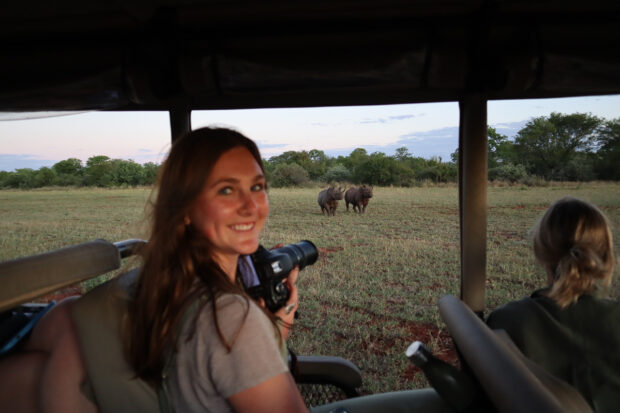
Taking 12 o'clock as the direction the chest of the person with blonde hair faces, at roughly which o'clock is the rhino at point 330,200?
The rhino is roughly at 11 o'clock from the person with blonde hair.

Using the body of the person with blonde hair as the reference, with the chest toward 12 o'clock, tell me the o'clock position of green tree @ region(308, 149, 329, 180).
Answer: The green tree is roughly at 11 o'clock from the person with blonde hair.

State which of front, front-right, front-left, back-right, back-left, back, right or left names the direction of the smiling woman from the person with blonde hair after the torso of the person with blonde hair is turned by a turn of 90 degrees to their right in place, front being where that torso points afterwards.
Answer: back-right

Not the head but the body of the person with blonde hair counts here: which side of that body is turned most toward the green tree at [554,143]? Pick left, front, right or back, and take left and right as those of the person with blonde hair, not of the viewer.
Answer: front

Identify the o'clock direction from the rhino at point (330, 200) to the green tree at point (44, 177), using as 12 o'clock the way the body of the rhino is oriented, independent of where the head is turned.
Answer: The green tree is roughly at 5 o'clock from the rhino.

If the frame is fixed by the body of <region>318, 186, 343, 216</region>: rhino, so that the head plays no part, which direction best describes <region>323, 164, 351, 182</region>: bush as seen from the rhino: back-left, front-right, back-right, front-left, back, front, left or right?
back-left

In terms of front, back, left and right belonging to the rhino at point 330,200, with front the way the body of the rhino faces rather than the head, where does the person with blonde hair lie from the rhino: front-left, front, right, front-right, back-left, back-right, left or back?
front-right

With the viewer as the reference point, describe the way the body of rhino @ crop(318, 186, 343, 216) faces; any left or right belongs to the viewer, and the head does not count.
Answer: facing the viewer and to the right of the viewer

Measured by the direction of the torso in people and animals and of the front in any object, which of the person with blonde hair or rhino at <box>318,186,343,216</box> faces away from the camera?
the person with blonde hair

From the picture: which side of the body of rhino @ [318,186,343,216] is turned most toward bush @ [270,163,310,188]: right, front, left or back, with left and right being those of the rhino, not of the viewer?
back

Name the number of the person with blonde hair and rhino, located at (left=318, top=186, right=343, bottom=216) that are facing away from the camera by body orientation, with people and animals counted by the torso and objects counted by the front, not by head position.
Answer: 1

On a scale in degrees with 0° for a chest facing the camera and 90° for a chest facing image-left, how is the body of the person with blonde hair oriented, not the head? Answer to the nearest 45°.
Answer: approximately 180°
